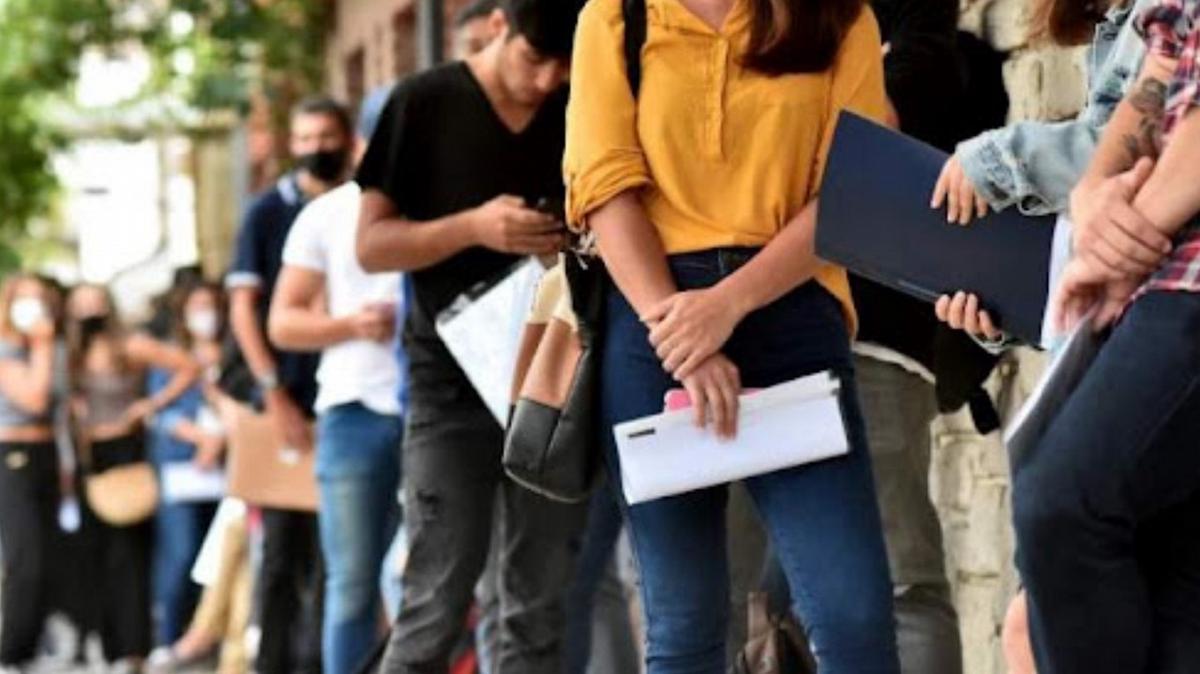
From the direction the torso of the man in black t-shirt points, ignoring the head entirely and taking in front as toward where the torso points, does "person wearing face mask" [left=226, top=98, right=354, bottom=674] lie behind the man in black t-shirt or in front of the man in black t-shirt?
behind

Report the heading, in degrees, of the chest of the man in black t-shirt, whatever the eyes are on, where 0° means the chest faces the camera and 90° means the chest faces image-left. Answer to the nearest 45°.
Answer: approximately 315°

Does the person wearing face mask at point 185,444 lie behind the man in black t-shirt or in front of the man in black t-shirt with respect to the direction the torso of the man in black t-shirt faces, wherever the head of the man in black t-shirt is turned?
behind

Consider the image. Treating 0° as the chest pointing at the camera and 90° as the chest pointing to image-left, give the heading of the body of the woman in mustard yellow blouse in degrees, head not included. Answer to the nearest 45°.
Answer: approximately 0°

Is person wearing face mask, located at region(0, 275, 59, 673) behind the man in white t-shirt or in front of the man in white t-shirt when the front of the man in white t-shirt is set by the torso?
behind
